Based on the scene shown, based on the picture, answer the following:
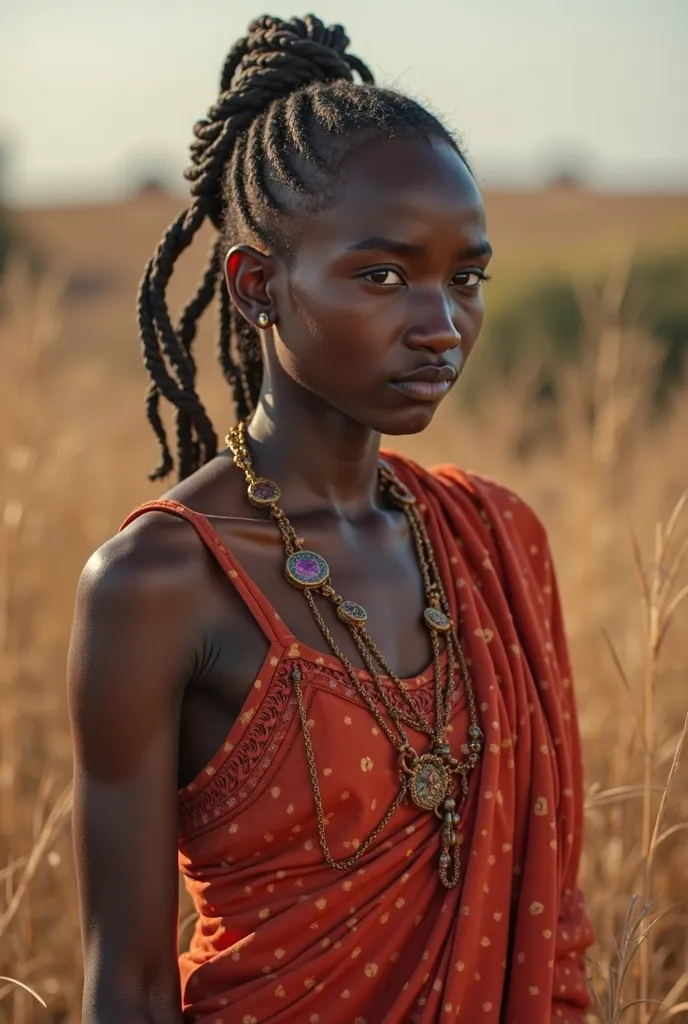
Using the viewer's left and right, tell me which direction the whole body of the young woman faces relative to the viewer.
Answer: facing the viewer and to the right of the viewer

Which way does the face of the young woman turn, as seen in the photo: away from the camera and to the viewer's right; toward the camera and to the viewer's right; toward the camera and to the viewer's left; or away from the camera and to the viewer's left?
toward the camera and to the viewer's right
